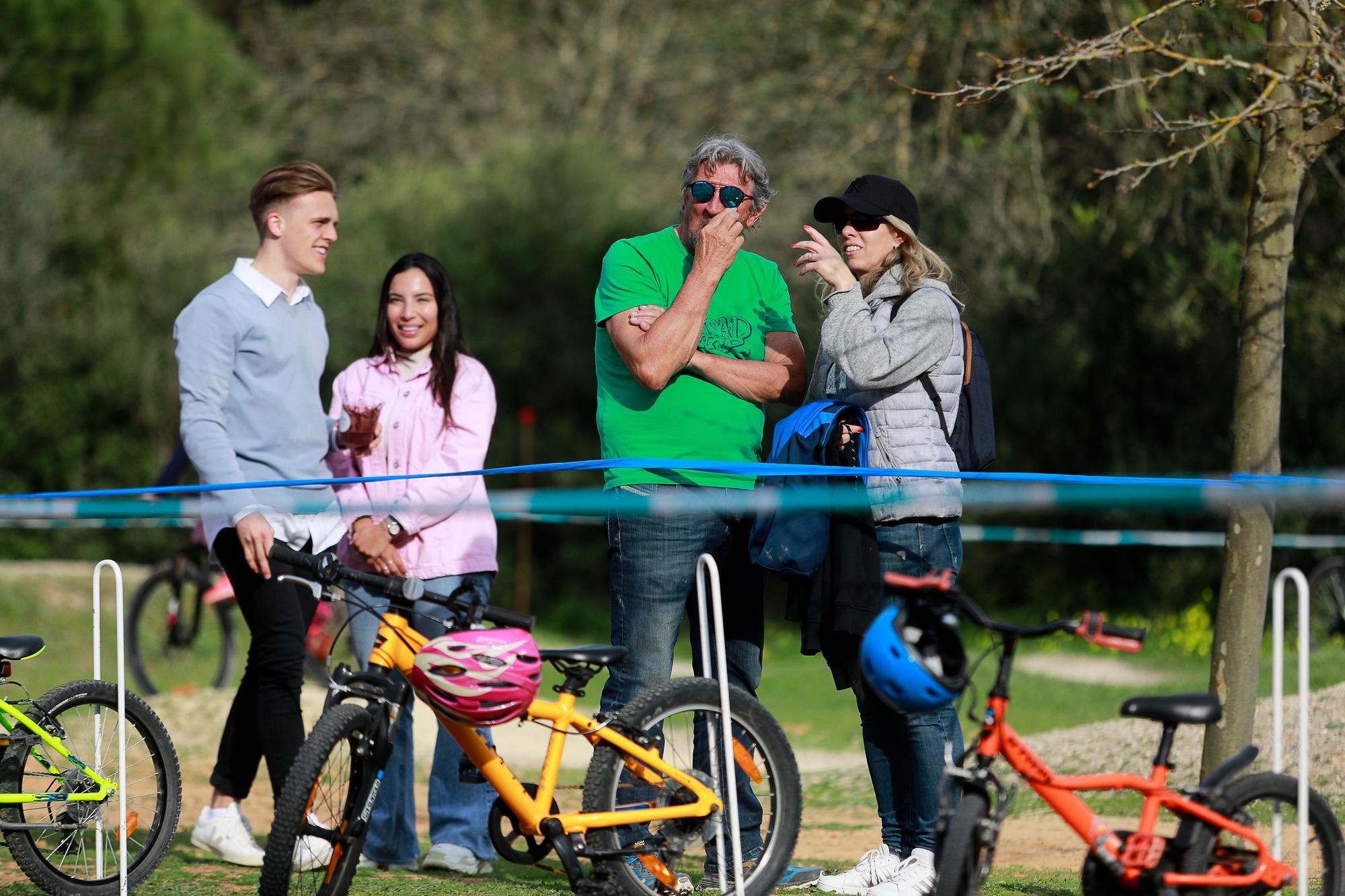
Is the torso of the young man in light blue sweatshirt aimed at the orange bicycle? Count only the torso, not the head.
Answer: yes

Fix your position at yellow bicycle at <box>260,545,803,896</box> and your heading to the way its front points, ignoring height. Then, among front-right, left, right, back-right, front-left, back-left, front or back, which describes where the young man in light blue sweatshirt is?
right

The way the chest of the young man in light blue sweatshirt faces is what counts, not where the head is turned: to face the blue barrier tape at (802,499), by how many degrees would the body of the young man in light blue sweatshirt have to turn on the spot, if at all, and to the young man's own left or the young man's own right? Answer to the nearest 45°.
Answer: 0° — they already face it

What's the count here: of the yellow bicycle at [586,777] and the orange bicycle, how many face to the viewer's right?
0

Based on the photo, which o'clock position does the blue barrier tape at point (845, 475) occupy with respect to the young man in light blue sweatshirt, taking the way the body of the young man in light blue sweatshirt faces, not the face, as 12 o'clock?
The blue barrier tape is roughly at 12 o'clock from the young man in light blue sweatshirt.

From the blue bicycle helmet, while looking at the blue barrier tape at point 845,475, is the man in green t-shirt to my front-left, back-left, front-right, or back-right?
front-left

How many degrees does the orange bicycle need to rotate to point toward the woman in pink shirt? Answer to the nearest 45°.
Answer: approximately 90° to its right

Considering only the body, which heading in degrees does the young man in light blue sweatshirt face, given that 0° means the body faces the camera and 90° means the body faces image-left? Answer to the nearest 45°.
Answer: approximately 315°

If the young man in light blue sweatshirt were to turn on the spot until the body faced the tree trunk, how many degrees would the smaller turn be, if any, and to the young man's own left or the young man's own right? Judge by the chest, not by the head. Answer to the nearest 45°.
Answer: approximately 45° to the young man's own left

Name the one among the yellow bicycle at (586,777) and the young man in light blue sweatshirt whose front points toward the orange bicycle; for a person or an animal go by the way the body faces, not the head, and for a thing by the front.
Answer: the young man in light blue sweatshirt

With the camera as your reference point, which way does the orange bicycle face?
facing the viewer and to the left of the viewer

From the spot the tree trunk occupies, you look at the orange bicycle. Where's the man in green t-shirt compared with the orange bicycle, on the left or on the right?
right

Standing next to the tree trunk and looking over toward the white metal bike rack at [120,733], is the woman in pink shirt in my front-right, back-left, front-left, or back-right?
front-right
